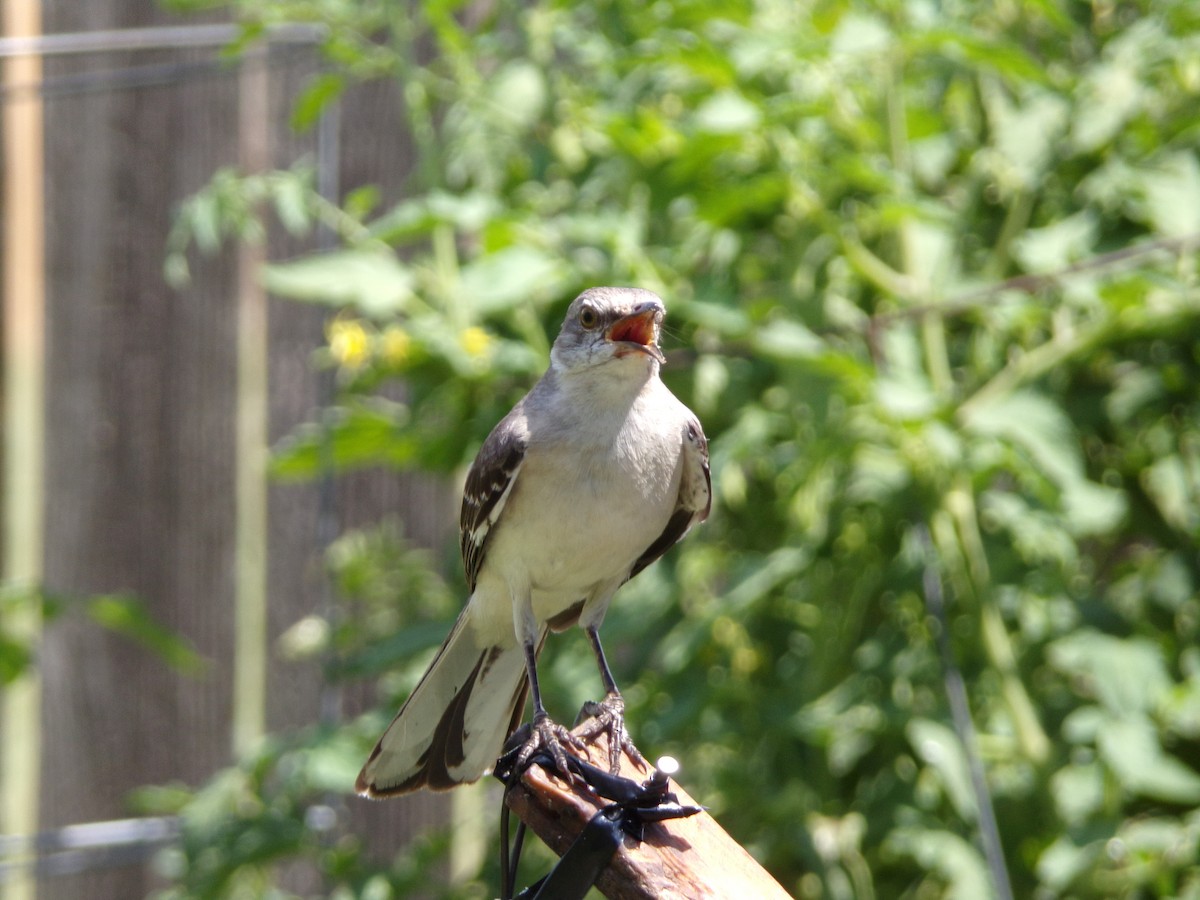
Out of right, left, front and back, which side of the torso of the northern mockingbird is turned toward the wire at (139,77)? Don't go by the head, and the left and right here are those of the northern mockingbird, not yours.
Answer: back

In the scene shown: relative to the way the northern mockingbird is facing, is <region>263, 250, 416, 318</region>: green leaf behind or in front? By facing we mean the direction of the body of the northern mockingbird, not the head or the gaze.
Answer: behind

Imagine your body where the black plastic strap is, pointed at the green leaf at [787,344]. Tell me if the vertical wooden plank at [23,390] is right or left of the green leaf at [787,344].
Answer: left

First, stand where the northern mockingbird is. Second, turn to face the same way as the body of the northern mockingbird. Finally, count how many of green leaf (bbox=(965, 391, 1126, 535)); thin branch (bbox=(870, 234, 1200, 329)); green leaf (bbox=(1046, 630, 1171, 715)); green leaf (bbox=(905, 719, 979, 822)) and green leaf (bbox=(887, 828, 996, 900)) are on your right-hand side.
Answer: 0

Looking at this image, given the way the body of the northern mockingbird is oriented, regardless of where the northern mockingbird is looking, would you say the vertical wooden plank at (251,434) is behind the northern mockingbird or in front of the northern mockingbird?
behind

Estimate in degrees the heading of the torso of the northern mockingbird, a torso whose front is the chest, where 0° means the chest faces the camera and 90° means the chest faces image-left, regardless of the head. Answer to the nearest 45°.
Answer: approximately 315°

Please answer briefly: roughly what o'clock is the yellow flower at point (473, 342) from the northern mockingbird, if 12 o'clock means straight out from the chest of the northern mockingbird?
The yellow flower is roughly at 7 o'clock from the northern mockingbird.

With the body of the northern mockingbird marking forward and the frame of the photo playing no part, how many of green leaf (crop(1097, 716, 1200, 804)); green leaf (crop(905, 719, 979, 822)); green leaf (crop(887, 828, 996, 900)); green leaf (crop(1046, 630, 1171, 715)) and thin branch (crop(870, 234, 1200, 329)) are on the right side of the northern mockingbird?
0

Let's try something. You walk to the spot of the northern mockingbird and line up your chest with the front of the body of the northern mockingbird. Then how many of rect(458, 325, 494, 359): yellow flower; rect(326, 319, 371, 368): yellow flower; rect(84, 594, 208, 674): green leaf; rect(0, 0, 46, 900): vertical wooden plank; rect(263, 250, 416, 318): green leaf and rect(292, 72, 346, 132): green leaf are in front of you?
0

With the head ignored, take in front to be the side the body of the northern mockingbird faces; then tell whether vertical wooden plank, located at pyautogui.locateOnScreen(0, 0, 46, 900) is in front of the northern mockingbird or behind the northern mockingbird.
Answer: behind

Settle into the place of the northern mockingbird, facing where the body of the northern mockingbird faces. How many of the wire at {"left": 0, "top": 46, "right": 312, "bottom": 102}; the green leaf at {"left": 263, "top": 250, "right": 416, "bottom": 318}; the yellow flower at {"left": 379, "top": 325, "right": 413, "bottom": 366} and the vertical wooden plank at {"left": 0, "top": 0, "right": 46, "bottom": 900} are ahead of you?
0

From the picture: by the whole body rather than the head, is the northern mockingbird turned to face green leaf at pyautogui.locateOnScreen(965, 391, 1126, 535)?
no

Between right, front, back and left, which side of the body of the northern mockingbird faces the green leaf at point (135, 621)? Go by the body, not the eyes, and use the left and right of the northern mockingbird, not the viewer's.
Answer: back

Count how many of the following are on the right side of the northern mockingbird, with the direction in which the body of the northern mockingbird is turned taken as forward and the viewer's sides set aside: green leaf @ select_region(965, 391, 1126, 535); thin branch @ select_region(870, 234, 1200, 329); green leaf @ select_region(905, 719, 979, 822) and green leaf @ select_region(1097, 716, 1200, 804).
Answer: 0
